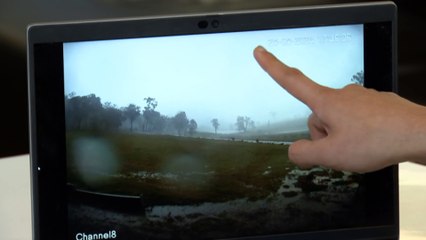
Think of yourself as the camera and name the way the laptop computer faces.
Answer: facing the viewer
